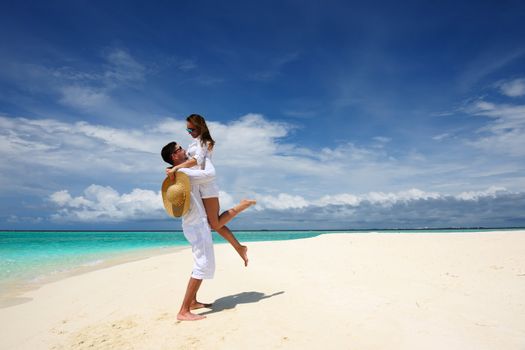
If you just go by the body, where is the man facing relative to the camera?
to the viewer's right

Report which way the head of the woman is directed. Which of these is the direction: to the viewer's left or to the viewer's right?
to the viewer's left

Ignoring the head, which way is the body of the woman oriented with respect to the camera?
to the viewer's left
